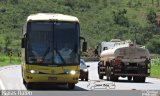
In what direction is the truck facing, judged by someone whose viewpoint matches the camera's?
facing away from the viewer and to the left of the viewer

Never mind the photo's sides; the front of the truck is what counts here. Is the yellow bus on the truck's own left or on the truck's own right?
on the truck's own left

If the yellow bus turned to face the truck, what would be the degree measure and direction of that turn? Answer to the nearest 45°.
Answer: approximately 135° to its left

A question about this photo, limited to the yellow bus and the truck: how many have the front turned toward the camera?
1
